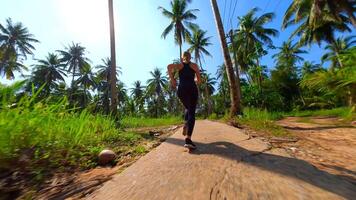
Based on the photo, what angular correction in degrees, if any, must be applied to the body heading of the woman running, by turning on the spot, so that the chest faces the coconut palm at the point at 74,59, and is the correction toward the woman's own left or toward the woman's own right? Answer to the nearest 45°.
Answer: approximately 45° to the woman's own left

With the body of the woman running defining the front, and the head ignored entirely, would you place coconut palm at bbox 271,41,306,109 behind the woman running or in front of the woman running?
behind

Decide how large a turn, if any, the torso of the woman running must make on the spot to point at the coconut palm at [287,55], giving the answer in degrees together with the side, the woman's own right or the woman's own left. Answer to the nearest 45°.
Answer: approximately 45° to the woman's own right

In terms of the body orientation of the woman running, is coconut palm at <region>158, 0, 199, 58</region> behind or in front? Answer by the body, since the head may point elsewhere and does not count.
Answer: behind

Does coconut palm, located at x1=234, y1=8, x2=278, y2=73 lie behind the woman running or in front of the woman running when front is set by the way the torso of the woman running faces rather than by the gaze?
behind

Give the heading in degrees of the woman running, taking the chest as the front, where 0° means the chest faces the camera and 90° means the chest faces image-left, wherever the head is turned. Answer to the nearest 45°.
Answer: approximately 0°

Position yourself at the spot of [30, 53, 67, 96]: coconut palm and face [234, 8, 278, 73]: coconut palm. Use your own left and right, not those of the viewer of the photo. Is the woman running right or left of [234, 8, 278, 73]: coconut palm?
right
